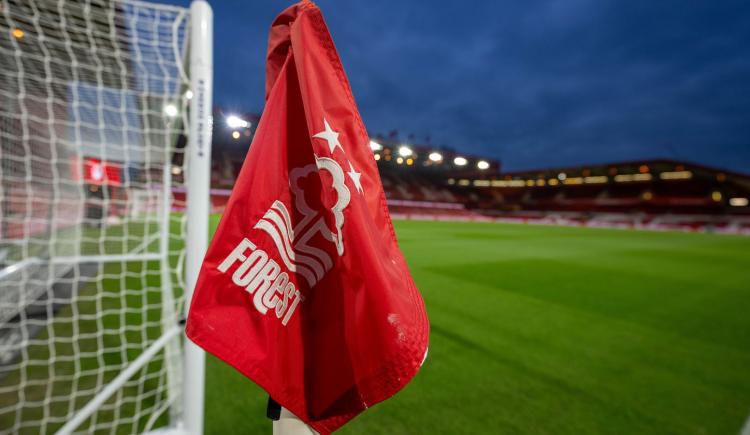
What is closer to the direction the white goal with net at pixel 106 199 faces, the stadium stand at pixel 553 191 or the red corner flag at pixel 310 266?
the stadium stand

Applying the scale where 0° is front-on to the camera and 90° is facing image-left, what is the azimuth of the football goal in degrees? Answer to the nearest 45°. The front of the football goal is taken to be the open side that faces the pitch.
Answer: approximately 270°

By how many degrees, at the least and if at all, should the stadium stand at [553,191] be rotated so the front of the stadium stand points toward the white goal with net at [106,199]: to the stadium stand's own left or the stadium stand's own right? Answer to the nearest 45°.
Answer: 0° — it already faces it

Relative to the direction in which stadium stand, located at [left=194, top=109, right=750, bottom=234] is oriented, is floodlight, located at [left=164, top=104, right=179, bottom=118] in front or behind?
in front

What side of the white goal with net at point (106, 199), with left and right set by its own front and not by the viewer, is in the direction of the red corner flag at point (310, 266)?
right

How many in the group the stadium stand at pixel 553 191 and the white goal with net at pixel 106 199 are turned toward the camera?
1

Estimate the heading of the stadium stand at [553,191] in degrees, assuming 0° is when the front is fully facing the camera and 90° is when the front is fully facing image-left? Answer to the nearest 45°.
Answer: approximately 0°

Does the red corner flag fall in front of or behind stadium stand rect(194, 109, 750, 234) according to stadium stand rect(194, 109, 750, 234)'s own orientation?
in front
